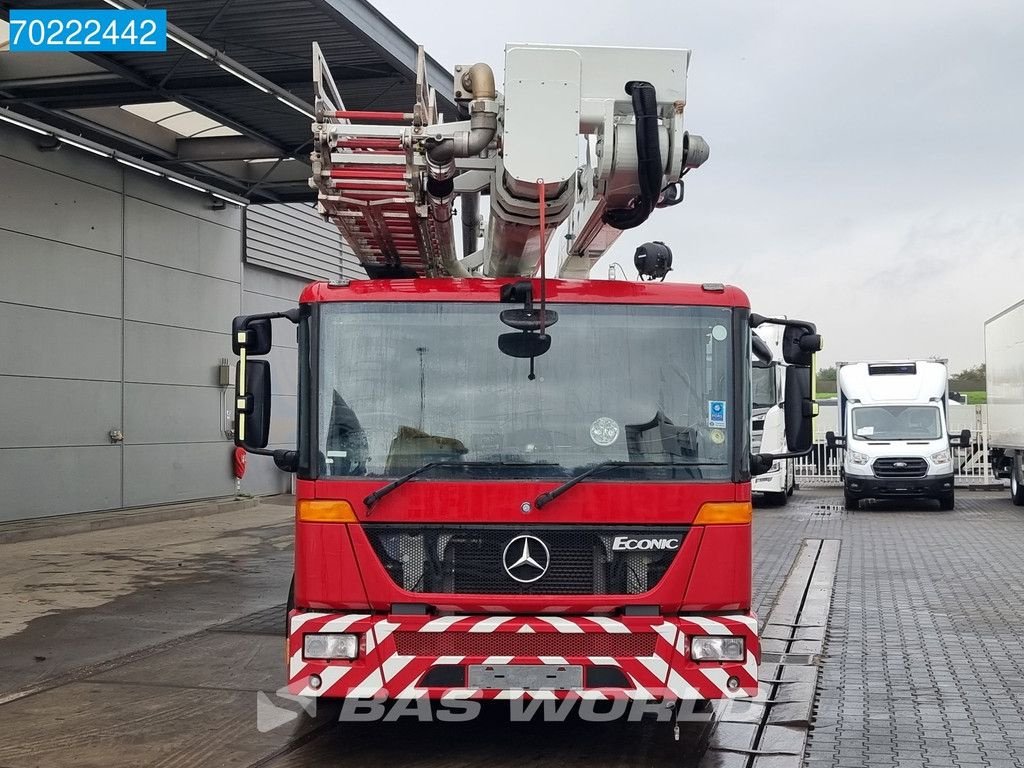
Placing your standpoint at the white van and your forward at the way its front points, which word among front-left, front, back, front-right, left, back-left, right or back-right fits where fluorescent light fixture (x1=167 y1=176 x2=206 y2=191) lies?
front-right

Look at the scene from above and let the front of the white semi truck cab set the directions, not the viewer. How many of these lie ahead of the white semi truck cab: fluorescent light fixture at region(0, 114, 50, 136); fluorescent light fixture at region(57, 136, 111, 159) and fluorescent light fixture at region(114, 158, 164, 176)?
3

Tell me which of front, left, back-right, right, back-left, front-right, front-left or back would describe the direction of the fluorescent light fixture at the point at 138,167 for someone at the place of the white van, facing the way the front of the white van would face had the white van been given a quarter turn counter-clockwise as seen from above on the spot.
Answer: back-right

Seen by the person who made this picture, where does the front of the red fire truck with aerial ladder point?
facing the viewer

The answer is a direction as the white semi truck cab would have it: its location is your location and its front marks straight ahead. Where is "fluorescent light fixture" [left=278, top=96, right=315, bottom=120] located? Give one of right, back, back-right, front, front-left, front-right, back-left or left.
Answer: front

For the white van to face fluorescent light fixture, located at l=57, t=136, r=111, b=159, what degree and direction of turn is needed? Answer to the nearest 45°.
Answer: approximately 45° to its right

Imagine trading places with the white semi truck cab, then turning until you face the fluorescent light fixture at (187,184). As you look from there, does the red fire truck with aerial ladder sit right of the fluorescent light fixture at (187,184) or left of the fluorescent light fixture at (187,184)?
left

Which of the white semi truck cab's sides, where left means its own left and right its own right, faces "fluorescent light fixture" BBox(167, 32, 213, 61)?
front

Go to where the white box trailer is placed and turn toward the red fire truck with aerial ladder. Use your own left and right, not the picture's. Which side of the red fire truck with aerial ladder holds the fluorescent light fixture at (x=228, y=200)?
right

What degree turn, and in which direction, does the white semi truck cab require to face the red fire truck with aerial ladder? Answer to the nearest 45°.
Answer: approximately 45° to its left

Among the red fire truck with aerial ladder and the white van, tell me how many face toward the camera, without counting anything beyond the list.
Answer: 2

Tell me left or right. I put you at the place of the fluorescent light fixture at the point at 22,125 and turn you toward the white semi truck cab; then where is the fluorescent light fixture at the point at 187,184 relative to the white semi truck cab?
left
